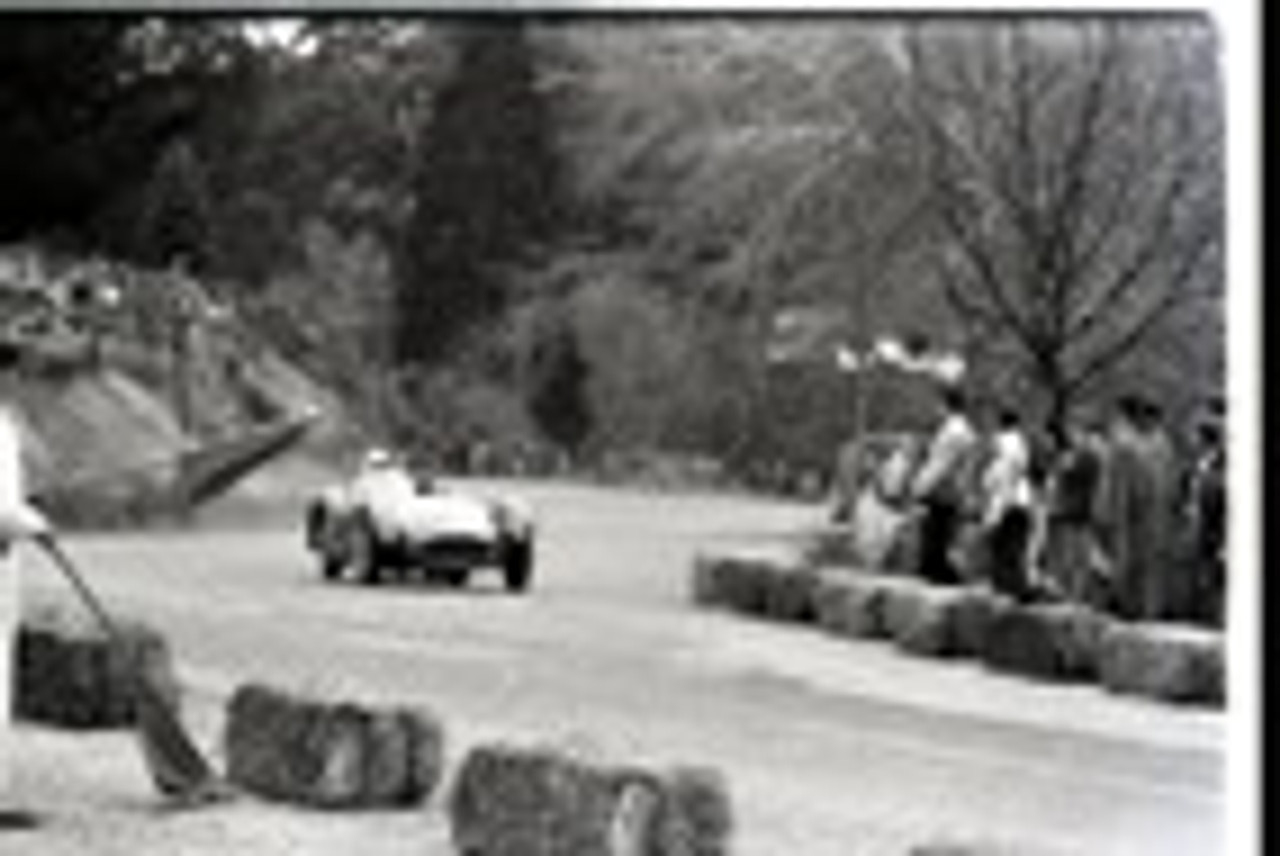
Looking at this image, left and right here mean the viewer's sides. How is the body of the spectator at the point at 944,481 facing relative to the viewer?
facing to the left of the viewer

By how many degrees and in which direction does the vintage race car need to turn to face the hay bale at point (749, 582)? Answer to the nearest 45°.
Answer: approximately 45° to its left

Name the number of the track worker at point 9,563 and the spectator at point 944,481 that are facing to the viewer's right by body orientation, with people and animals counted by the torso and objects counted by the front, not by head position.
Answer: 1

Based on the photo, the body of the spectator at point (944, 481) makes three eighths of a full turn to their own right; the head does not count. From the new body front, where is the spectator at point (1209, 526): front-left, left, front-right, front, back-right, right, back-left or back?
front-right

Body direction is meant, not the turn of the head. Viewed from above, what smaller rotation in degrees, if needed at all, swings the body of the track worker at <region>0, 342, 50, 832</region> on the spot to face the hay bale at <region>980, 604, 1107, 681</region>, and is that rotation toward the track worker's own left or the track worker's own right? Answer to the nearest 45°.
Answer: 0° — they already face it

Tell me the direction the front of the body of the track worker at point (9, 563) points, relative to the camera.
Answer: to the viewer's right

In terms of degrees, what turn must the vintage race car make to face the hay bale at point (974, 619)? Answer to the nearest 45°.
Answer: approximately 45° to its left

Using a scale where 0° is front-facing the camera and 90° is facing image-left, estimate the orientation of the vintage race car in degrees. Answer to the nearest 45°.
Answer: approximately 315°
